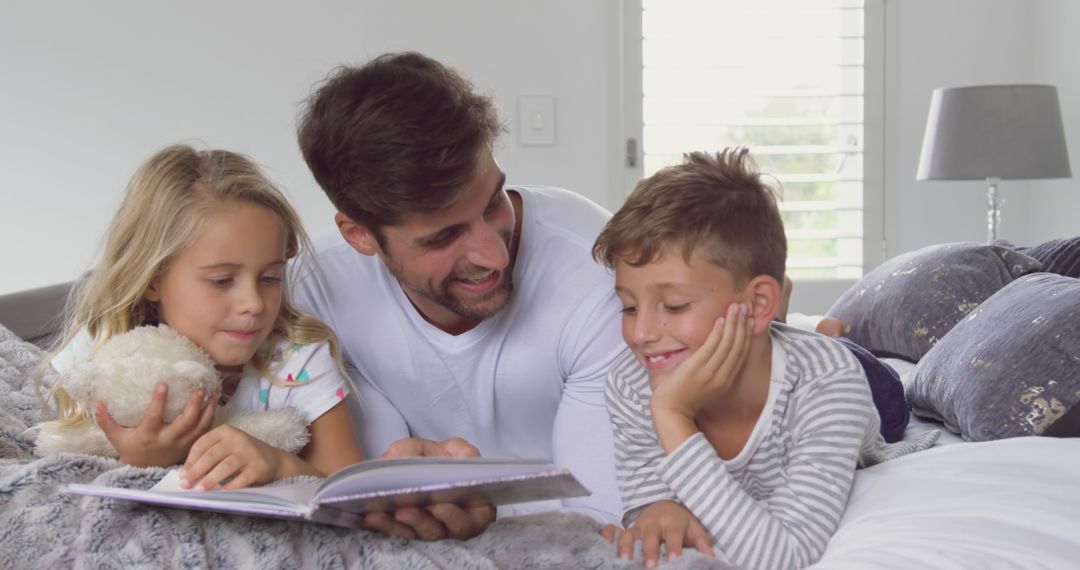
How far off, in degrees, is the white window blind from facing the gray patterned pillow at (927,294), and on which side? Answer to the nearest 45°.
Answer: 0° — it already faces it

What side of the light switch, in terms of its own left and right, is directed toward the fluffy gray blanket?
front

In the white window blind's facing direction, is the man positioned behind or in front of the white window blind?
in front

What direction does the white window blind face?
toward the camera

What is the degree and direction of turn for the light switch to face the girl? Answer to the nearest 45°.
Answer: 0° — it already faces them

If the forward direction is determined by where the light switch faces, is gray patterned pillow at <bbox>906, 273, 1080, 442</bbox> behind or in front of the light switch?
in front

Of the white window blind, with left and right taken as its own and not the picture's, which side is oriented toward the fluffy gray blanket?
front

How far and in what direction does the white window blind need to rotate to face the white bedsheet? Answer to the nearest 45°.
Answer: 0° — it already faces it

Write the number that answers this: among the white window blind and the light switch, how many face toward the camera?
2

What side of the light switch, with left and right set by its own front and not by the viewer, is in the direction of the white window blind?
left

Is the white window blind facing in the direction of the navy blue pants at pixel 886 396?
yes

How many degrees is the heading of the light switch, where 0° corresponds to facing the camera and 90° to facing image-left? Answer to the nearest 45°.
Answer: approximately 0°

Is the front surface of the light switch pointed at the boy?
yes
